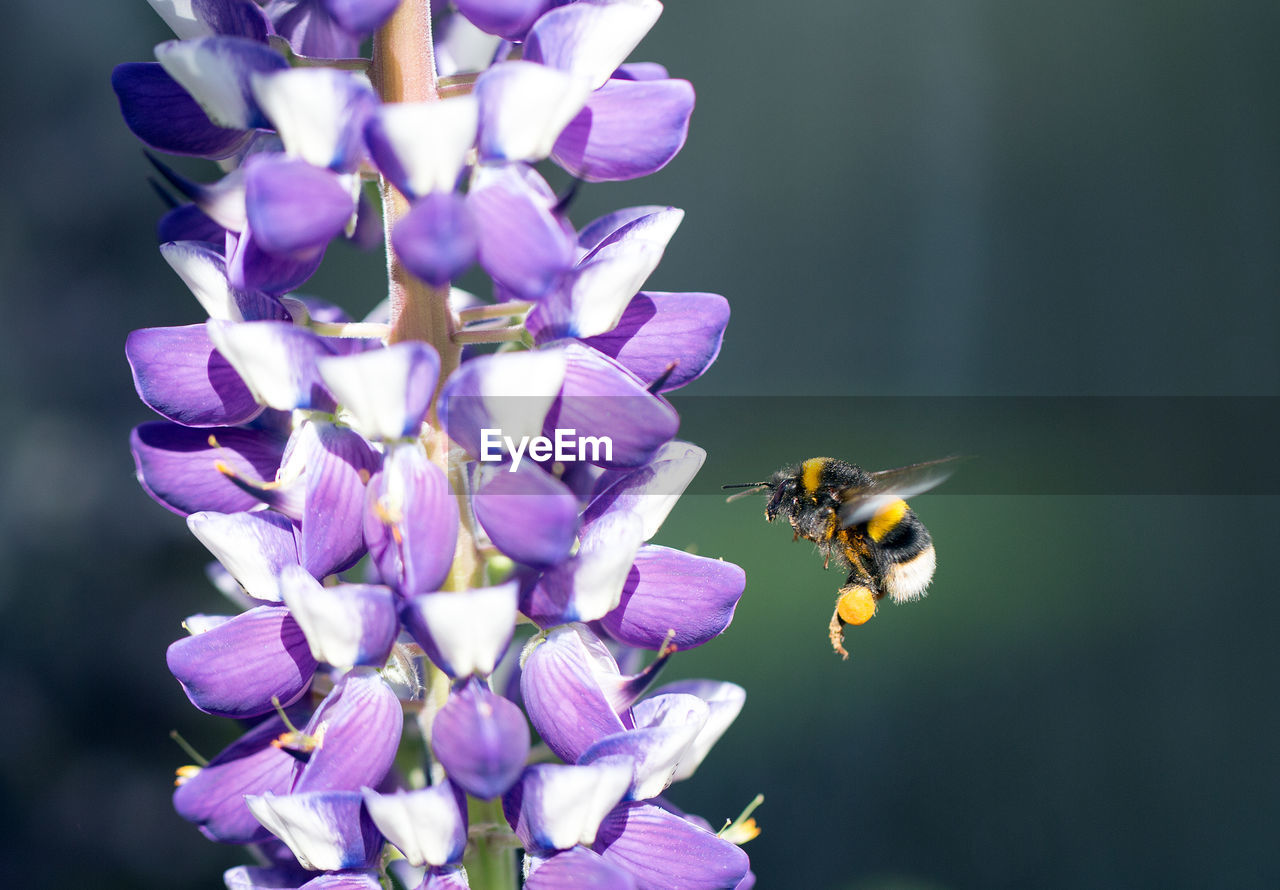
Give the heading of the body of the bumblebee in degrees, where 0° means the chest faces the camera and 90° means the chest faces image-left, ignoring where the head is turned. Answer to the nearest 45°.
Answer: approximately 90°
